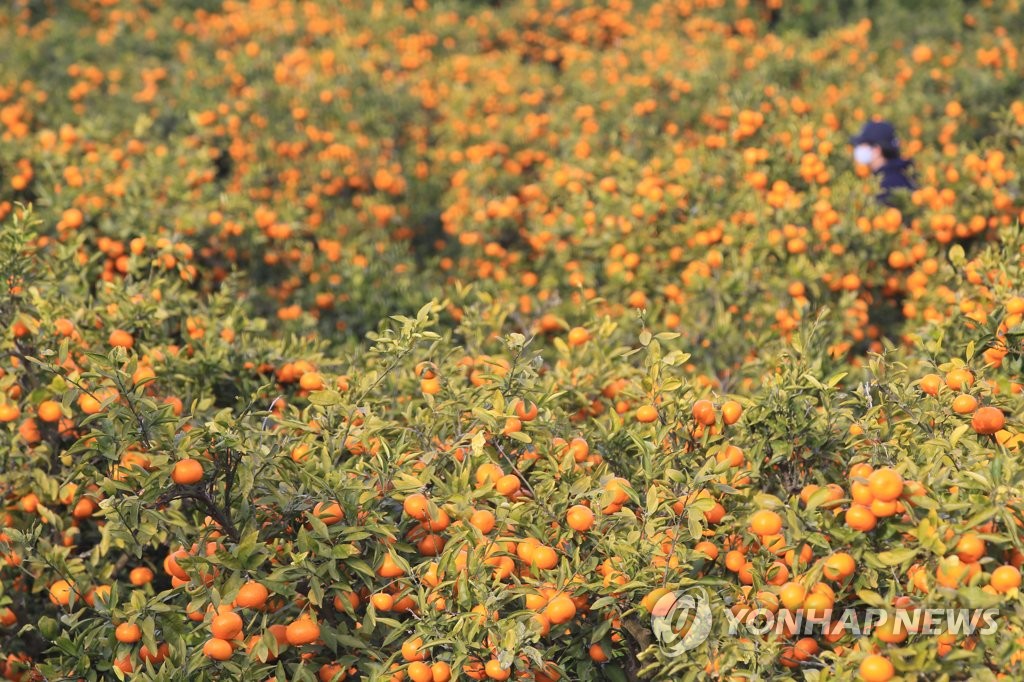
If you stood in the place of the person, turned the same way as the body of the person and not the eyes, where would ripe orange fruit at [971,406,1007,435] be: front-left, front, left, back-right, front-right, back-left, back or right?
left

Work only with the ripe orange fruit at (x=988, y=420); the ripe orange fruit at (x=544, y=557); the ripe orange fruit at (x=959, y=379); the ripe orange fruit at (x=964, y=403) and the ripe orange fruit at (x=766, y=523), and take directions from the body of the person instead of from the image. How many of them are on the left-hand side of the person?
5

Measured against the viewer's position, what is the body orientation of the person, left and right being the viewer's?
facing to the left of the viewer

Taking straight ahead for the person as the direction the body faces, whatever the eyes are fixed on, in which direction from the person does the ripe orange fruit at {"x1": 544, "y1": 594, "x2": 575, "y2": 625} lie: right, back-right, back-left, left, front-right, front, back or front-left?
left

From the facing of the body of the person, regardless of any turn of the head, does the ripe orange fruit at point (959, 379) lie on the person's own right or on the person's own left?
on the person's own left

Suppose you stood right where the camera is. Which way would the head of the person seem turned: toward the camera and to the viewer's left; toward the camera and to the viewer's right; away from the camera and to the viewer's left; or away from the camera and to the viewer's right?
toward the camera and to the viewer's left
